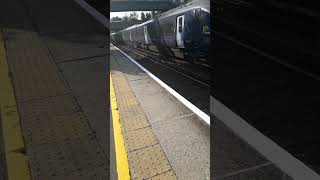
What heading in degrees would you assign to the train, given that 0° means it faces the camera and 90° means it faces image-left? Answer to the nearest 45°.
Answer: approximately 315°
